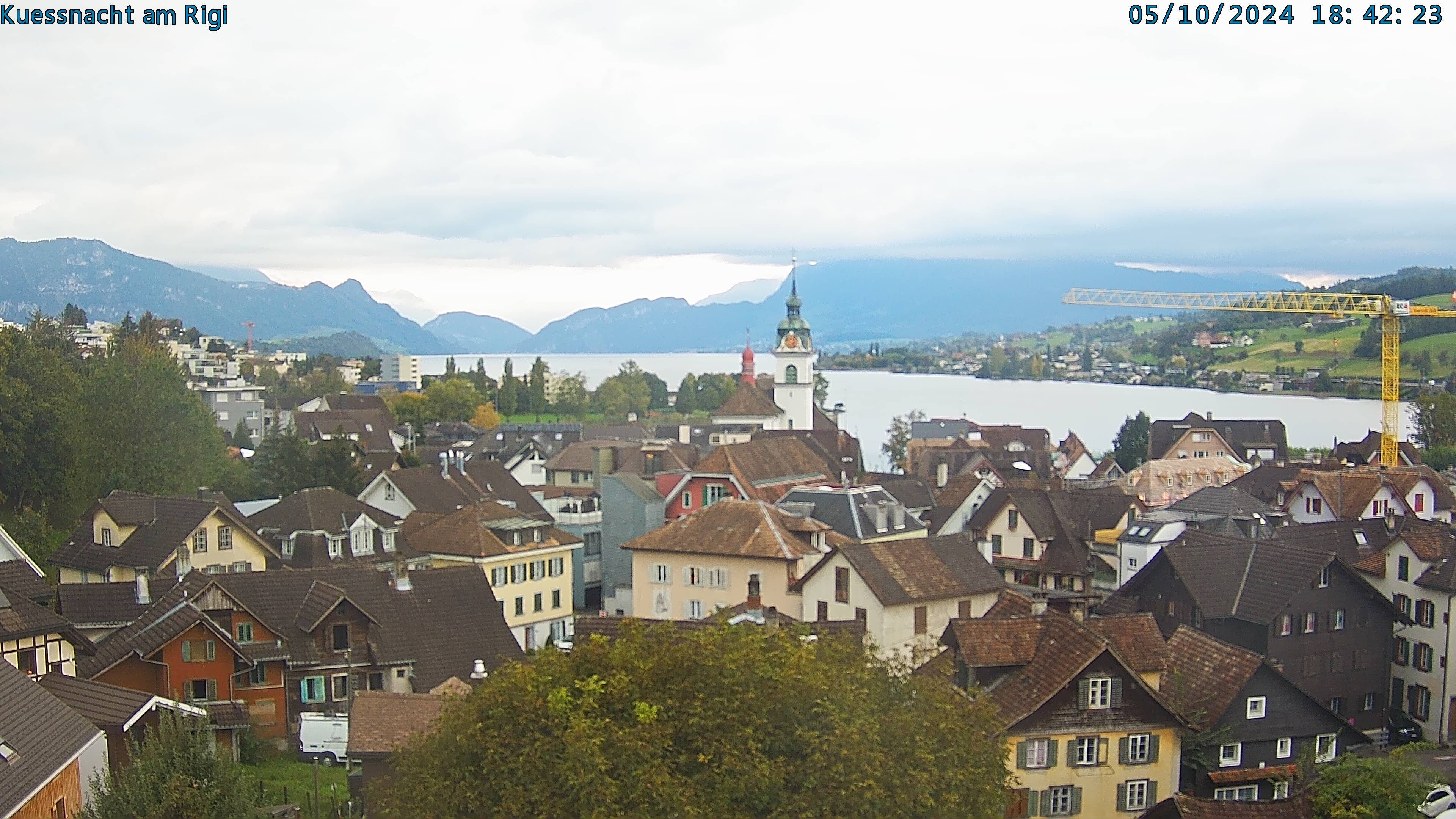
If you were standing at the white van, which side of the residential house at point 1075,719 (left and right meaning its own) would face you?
right

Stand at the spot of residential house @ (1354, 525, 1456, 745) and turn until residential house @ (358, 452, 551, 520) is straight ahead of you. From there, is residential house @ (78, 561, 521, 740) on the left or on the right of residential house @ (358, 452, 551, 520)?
left

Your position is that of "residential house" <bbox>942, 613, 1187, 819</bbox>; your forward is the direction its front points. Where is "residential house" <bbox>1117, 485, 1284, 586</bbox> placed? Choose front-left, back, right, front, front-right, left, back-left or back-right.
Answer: back

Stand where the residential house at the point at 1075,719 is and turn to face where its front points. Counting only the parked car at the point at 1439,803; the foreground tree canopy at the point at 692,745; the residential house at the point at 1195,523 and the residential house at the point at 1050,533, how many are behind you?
2

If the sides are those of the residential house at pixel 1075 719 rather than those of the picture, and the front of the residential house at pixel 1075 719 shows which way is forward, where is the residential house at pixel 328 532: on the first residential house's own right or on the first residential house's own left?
on the first residential house's own right

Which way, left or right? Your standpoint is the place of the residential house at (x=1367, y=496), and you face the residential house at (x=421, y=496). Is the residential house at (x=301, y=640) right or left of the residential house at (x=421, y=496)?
left

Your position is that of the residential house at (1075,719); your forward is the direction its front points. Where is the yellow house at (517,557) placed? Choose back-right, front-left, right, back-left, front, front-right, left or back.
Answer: back-right

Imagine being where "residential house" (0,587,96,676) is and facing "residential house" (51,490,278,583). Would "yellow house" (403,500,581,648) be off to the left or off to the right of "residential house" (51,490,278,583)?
right

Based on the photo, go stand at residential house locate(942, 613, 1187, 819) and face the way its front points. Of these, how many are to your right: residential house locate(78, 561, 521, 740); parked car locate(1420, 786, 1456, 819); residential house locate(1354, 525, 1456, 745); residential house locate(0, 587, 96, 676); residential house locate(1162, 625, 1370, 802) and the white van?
3

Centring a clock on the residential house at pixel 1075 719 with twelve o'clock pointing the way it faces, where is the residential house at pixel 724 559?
the residential house at pixel 724 559 is roughly at 5 o'clock from the residential house at pixel 1075 719.

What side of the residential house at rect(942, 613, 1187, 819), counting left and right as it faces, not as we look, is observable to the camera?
front

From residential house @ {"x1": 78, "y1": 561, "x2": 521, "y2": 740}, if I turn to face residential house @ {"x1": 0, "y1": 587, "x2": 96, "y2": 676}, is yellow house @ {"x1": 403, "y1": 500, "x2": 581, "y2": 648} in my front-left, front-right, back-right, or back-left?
back-right

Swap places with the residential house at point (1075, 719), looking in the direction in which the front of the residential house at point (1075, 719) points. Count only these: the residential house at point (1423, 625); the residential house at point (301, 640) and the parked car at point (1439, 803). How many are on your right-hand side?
1

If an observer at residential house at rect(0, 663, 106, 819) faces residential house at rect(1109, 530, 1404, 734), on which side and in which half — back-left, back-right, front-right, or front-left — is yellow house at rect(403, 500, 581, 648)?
front-left

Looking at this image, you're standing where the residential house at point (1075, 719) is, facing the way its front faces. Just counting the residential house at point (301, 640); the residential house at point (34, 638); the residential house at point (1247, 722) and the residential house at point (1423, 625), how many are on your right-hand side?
2

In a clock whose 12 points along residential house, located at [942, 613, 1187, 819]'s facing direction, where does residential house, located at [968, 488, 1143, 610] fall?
residential house, located at [968, 488, 1143, 610] is roughly at 6 o'clock from residential house, located at [942, 613, 1187, 819].

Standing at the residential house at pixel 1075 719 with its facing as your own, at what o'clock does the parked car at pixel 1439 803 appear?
The parked car is roughly at 10 o'clock from the residential house.

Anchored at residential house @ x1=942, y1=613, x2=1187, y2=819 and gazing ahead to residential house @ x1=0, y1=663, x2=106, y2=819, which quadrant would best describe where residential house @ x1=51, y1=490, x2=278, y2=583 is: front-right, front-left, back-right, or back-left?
front-right
